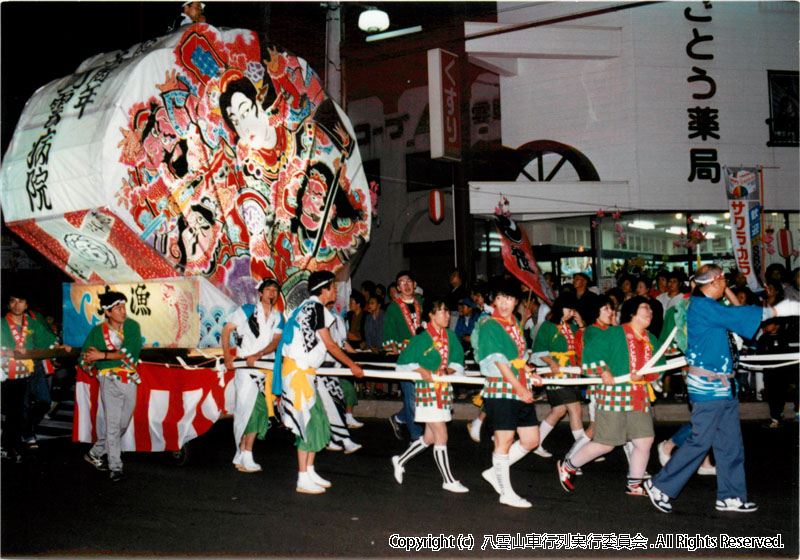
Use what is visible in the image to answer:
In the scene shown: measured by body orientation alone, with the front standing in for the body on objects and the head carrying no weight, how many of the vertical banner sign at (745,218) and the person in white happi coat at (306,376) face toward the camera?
1

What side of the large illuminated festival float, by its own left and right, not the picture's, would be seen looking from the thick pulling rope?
front

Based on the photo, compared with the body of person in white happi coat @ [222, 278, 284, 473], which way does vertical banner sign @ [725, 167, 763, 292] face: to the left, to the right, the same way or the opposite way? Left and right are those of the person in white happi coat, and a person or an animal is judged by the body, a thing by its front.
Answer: to the right

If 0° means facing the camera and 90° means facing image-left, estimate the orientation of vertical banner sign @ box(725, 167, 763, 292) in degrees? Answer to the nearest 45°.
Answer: approximately 0°

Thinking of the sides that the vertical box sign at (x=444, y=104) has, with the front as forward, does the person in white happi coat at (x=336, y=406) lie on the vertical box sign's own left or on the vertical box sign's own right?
on the vertical box sign's own right

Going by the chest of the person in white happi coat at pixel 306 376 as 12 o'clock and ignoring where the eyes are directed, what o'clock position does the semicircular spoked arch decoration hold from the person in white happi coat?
The semicircular spoked arch decoration is roughly at 10 o'clock from the person in white happi coat.

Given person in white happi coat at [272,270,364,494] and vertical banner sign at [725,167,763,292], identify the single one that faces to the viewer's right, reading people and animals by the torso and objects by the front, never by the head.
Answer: the person in white happi coat
